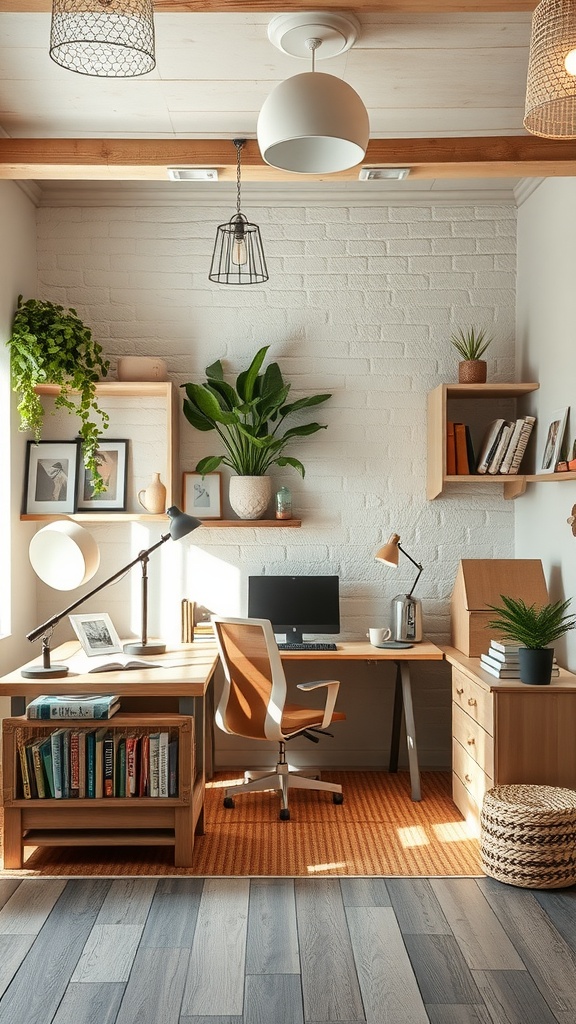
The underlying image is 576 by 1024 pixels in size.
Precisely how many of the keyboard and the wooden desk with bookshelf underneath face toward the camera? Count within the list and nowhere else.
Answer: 2

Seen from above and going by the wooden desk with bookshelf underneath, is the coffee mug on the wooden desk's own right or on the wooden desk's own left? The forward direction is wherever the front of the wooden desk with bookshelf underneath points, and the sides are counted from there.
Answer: on the wooden desk's own left

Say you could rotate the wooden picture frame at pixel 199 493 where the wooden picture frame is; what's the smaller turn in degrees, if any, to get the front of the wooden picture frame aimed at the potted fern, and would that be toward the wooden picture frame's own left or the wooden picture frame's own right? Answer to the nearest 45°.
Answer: approximately 45° to the wooden picture frame's own left

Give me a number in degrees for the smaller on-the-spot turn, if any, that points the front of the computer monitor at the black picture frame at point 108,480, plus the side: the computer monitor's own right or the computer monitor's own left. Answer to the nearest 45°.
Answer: approximately 90° to the computer monitor's own right

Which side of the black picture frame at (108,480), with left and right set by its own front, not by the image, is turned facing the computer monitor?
left

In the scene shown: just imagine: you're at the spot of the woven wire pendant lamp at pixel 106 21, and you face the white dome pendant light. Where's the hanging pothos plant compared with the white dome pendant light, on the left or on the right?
left

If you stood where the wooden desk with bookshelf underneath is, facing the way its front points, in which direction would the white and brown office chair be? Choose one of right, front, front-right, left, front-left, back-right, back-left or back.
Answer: back-left

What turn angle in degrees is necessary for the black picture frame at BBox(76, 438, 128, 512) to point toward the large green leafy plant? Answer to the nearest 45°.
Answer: approximately 90° to its left

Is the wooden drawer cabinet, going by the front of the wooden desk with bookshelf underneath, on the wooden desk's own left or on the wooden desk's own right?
on the wooden desk's own left
